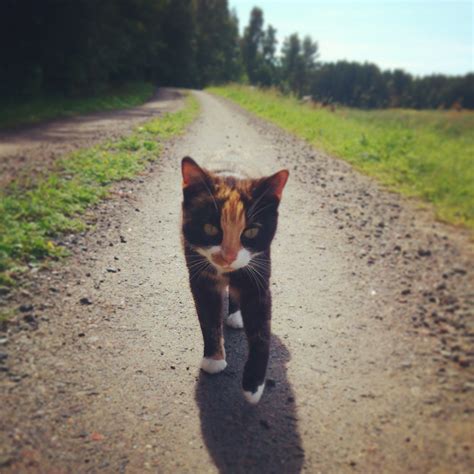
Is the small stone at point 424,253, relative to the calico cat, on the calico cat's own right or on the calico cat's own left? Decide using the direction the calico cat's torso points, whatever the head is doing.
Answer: on the calico cat's own left

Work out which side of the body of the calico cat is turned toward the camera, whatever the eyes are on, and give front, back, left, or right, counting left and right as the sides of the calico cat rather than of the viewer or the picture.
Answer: front

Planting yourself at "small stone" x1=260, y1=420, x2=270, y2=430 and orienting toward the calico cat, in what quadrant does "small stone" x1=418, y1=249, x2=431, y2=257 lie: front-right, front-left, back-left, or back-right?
front-right
